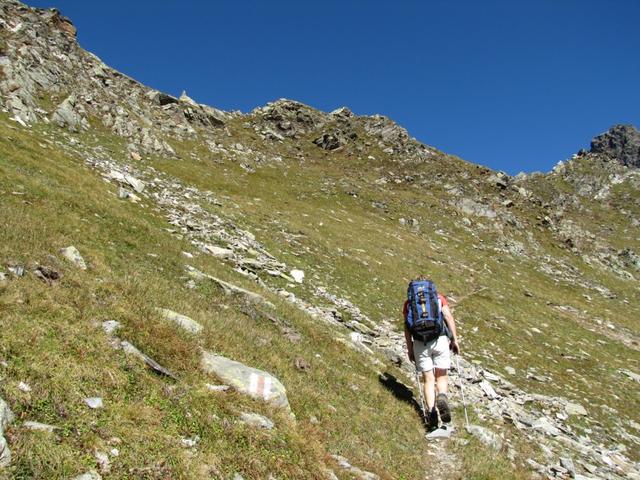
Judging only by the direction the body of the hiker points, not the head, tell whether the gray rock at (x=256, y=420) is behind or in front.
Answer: behind

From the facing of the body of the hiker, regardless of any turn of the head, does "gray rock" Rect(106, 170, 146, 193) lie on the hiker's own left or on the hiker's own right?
on the hiker's own left

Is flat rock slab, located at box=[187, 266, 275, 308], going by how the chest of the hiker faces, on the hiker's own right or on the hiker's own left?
on the hiker's own left

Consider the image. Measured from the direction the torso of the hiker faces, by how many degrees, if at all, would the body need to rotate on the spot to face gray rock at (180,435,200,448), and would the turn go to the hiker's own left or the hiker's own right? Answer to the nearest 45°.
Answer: approximately 135° to the hiker's own left

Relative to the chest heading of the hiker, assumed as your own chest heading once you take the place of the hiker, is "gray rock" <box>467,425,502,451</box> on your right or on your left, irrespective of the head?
on your right

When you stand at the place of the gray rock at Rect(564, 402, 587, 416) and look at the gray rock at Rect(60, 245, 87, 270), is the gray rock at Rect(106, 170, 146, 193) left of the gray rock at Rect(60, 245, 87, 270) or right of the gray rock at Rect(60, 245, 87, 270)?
right

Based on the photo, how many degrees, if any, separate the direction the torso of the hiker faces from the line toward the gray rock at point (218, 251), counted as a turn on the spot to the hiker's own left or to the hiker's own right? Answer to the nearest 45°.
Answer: approximately 45° to the hiker's own left

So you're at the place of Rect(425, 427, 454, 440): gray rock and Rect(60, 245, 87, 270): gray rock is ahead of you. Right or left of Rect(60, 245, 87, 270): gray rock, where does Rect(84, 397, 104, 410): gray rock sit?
left

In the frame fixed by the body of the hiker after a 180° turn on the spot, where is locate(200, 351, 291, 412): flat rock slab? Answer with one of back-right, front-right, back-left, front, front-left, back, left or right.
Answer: front-right

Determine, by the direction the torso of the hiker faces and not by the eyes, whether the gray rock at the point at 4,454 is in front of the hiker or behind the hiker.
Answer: behind

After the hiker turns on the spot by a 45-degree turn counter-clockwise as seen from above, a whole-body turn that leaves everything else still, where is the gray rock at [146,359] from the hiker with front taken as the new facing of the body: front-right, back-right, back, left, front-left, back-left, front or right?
left

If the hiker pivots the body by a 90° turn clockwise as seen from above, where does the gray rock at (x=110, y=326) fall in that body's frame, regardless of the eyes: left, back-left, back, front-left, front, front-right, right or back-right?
back-right

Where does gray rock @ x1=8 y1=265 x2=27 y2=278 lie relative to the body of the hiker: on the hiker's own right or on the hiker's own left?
on the hiker's own left

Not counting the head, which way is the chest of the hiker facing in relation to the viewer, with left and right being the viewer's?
facing away from the viewer
